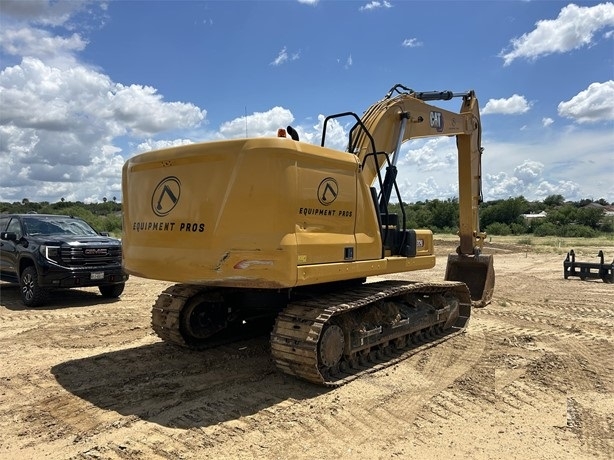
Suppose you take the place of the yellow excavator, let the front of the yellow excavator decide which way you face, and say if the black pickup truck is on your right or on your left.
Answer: on your left

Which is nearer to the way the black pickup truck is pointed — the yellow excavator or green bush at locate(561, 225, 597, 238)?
the yellow excavator

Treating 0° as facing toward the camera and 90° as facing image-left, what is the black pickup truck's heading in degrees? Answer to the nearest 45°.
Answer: approximately 315°

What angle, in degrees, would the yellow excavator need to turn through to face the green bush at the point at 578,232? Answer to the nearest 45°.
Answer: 0° — it already faces it

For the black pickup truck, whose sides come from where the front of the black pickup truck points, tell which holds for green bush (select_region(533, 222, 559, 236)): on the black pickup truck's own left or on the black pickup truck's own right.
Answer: on the black pickup truck's own left

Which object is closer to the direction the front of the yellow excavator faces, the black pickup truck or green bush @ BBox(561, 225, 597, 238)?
the green bush

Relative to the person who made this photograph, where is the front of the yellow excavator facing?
facing away from the viewer and to the right of the viewer
